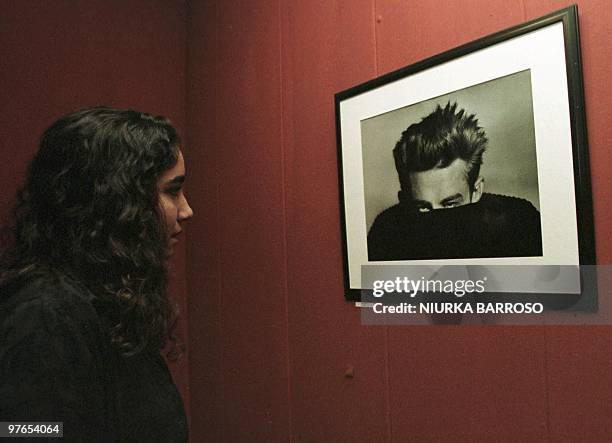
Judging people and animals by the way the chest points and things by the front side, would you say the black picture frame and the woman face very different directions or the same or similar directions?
very different directions

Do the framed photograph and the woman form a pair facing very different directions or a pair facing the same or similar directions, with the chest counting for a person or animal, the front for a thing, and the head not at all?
very different directions

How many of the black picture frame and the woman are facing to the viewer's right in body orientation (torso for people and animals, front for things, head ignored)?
1

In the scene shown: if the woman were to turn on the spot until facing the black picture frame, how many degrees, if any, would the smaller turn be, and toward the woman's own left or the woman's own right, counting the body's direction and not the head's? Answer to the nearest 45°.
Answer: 0° — they already face it

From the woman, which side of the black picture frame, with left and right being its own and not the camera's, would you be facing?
front

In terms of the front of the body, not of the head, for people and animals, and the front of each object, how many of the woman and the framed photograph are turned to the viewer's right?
1

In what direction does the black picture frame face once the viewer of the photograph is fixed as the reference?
facing the viewer and to the left of the viewer

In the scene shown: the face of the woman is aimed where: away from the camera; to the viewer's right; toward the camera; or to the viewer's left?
to the viewer's right

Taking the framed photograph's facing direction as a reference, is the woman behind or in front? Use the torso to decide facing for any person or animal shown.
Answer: in front

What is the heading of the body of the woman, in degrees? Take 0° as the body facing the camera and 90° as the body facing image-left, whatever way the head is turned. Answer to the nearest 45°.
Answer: approximately 270°

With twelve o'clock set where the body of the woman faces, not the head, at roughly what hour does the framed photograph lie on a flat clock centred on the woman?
The framed photograph is roughly at 12 o'clock from the woman.
